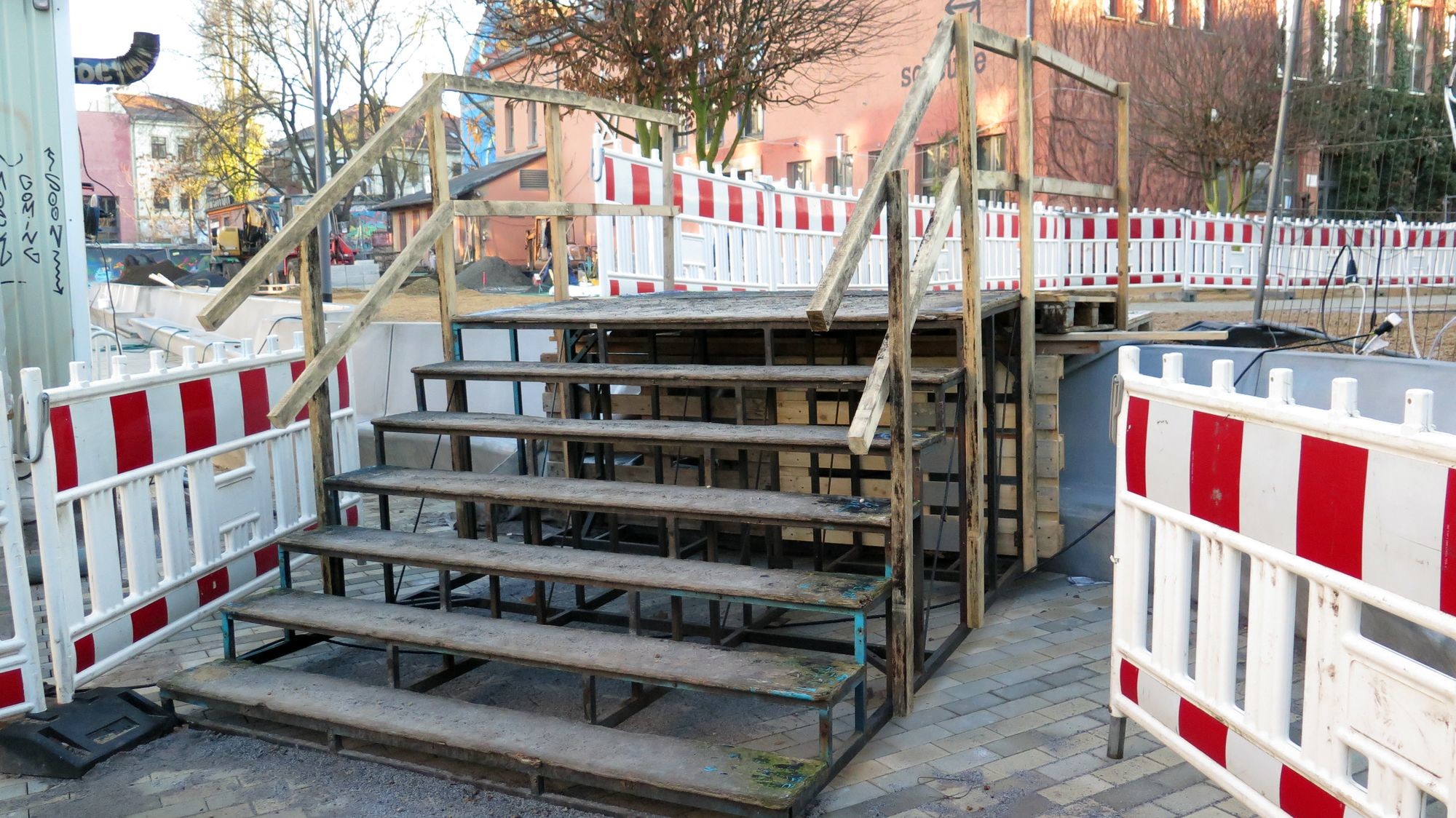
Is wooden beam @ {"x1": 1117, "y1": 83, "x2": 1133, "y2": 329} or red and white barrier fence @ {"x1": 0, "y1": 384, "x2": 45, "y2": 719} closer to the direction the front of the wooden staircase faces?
the red and white barrier fence

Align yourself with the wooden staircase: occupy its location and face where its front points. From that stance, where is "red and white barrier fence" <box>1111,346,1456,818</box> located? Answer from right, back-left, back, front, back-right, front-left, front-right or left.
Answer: left

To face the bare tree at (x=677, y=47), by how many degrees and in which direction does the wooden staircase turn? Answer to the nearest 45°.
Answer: approximately 135° to its right

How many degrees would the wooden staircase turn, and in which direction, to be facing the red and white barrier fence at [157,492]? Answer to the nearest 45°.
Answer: approximately 45° to its right

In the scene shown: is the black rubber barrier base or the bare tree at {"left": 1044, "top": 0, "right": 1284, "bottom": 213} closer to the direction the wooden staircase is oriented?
the black rubber barrier base

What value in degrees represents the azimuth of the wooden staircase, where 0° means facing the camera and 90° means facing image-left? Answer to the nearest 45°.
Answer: approximately 45°

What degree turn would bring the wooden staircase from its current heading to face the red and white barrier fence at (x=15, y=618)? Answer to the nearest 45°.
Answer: approximately 45° to its right

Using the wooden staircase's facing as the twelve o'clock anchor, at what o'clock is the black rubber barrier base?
The black rubber barrier base is roughly at 1 o'clock from the wooden staircase.

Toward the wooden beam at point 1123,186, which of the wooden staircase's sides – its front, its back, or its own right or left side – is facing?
back

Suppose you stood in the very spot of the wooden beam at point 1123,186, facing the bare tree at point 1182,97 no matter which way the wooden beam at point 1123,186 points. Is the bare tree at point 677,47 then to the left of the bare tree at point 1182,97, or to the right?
left

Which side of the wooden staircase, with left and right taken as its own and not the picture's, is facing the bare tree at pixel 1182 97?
back
